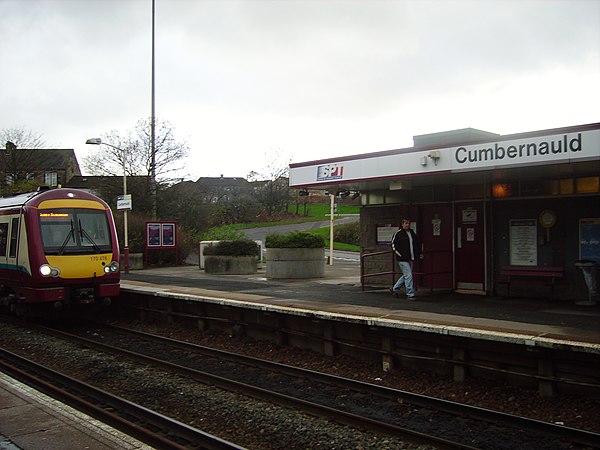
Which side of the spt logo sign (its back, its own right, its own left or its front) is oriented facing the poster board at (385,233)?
back

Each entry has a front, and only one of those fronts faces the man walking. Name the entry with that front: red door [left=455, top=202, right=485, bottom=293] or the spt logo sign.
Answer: the red door

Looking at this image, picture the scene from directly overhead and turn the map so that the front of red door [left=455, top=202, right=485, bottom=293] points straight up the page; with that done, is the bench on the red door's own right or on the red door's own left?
on the red door's own left

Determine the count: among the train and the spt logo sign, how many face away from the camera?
0

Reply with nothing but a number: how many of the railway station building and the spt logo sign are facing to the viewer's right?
0

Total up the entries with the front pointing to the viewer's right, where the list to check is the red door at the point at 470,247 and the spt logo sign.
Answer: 0

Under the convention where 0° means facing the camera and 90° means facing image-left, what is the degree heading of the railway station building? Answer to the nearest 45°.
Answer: approximately 45°

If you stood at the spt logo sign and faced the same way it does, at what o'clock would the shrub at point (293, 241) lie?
The shrub is roughly at 4 o'clock from the spt logo sign.

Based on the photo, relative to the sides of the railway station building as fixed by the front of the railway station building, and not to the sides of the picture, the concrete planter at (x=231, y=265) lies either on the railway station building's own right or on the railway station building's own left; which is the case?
on the railway station building's own right

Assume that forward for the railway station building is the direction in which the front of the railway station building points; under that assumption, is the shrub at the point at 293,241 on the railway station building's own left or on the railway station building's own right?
on the railway station building's own right

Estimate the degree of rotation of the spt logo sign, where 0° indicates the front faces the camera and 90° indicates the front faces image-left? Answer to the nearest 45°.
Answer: approximately 45°

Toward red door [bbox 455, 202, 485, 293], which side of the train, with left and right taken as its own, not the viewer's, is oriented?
front

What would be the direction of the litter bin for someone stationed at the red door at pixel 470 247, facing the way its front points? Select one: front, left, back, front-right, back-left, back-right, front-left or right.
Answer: left

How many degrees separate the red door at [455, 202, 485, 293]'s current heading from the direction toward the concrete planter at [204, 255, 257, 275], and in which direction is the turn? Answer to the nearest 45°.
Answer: approximately 90° to its right

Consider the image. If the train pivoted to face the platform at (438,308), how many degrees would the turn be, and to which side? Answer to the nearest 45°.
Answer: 0° — it already faces it

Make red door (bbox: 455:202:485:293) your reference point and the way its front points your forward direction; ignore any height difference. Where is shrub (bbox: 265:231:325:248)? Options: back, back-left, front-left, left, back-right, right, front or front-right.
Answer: right
